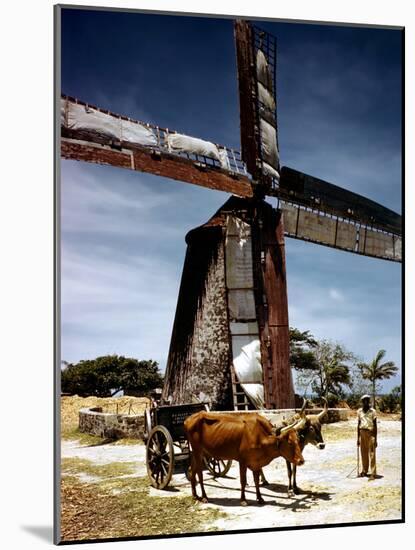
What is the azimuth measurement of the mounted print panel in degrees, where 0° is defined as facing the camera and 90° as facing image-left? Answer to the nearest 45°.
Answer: approximately 315°
